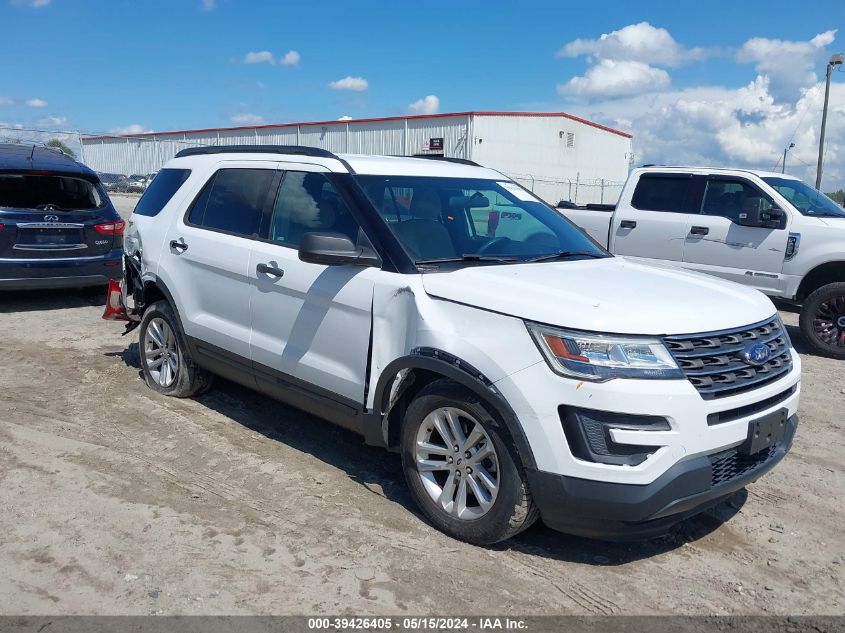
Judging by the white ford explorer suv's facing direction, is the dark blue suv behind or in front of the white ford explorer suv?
behind

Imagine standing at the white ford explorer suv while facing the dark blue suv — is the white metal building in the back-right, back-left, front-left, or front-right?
front-right

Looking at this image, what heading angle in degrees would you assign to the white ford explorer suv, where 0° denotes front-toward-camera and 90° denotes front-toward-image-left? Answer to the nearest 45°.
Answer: approximately 315°

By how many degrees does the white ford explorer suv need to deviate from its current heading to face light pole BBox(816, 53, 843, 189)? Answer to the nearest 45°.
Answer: approximately 90° to its left

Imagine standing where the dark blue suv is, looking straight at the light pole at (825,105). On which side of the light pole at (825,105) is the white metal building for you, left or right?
left

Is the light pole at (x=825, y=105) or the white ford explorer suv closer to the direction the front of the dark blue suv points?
the light pole

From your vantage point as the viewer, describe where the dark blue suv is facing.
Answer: facing away from the viewer

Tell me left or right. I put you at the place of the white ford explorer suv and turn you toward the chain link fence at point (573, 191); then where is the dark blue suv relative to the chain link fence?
left

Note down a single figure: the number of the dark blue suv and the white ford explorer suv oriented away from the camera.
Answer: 1

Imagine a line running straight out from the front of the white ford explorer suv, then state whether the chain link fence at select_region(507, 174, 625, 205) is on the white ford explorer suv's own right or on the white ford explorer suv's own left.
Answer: on the white ford explorer suv's own left

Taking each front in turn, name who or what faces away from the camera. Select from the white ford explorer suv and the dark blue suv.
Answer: the dark blue suv

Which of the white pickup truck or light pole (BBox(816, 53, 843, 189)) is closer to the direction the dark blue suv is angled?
the light pole

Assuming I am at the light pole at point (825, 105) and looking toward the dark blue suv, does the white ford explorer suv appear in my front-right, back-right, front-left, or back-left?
front-left

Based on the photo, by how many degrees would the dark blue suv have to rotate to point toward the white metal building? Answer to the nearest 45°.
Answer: approximately 45° to its right

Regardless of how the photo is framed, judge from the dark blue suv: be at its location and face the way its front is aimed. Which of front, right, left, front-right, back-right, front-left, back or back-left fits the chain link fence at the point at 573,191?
front-right
